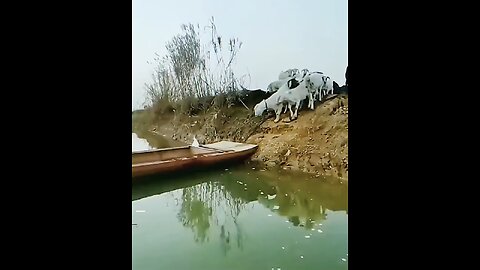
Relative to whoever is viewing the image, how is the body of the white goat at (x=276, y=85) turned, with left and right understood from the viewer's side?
facing to the left of the viewer
